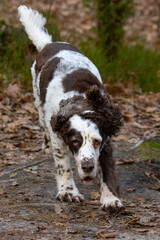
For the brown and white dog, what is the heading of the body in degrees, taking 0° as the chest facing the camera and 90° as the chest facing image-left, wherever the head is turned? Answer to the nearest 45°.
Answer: approximately 0°
